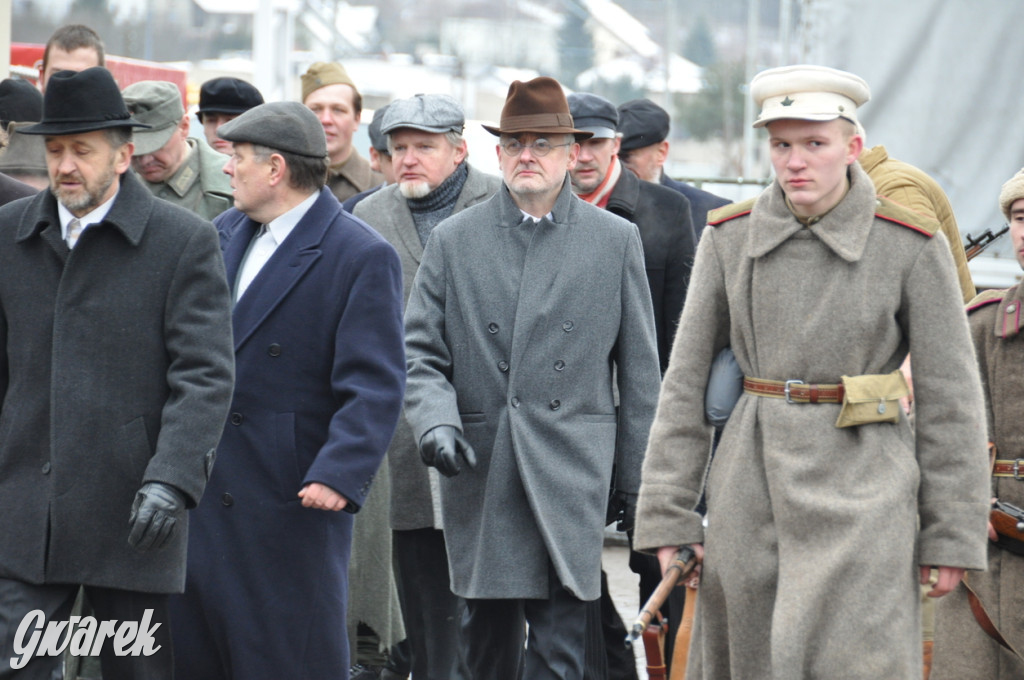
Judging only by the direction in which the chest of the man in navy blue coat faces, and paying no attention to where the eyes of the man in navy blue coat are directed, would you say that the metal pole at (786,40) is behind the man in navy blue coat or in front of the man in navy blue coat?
behind

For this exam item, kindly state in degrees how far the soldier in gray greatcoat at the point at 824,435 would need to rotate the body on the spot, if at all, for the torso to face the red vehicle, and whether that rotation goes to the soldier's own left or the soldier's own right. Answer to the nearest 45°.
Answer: approximately 135° to the soldier's own right

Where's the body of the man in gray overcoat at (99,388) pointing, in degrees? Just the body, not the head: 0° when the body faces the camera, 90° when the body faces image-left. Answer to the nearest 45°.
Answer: approximately 45°

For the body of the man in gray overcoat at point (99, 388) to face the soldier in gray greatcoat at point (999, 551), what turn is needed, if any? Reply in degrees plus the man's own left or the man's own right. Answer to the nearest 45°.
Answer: approximately 135° to the man's own left

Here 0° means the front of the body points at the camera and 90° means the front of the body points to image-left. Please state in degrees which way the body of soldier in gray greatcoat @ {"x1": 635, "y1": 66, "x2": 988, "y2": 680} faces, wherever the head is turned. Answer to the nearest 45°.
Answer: approximately 0°

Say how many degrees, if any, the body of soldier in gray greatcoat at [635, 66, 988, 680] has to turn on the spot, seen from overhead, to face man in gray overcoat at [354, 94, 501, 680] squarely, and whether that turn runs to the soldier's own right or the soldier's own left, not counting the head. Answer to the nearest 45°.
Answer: approximately 135° to the soldier's own right

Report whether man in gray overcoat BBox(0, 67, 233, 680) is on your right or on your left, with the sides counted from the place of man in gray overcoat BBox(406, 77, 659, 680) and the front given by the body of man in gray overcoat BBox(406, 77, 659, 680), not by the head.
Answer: on your right

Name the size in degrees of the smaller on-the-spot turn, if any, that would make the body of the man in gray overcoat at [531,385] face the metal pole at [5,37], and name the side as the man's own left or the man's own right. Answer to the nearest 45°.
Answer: approximately 135° to the man's own right

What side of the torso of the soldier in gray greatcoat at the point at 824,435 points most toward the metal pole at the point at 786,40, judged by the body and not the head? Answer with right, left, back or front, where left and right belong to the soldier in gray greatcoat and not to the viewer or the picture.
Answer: back

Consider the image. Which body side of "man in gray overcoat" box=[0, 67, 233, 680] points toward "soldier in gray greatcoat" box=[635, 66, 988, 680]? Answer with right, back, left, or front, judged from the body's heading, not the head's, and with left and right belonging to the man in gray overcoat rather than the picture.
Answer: left

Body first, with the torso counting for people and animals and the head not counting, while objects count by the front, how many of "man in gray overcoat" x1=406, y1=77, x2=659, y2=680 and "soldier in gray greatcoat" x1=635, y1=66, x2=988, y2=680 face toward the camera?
2

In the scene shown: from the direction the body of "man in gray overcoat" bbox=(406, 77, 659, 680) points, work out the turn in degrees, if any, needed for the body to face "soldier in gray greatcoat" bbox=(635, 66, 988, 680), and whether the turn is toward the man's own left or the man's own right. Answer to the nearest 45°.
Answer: approximately 45° to the man's own left

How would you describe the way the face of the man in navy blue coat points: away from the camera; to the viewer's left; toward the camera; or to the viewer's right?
to the viewer's left
